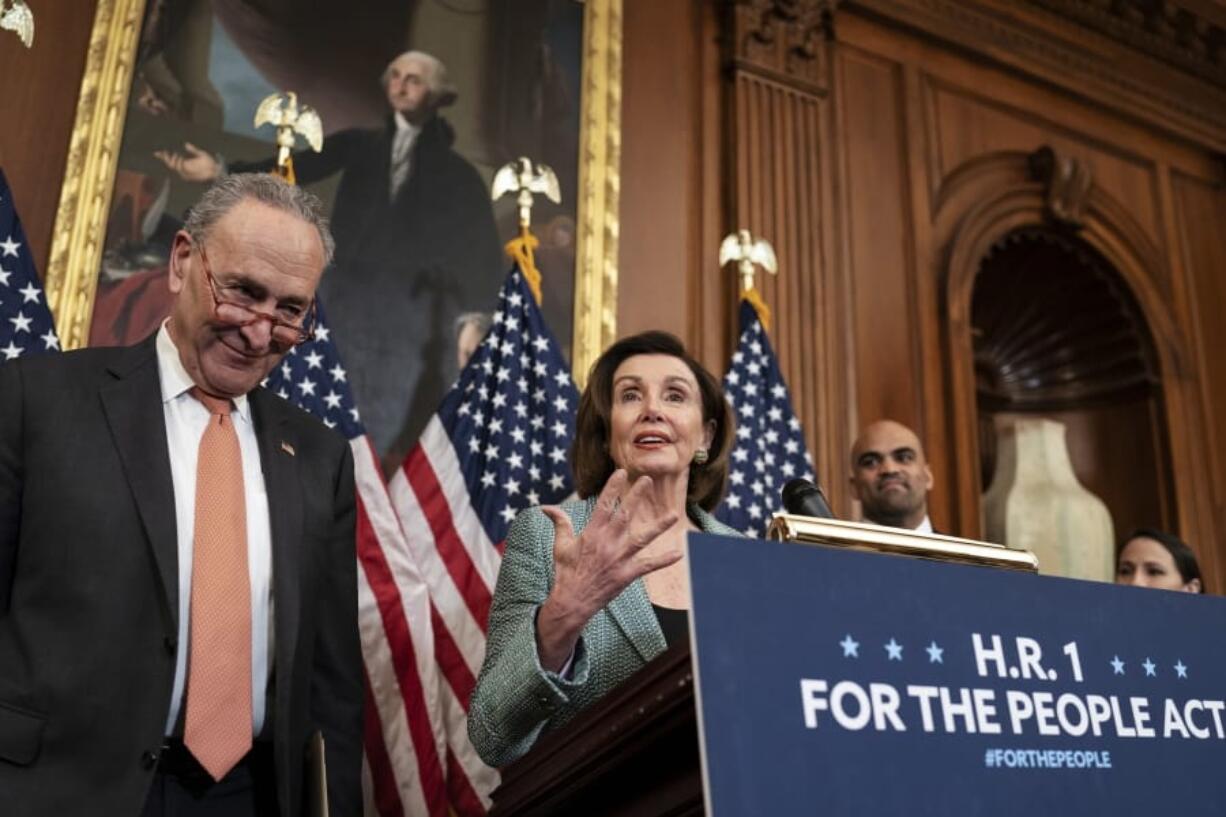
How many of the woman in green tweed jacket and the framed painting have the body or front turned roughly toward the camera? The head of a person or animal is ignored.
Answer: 2

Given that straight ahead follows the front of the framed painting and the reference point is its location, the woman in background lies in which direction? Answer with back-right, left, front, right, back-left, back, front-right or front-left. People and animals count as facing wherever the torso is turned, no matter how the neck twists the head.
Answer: left

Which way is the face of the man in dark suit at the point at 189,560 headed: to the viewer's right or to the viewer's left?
to the viewer's right

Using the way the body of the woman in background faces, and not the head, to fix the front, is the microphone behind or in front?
in front

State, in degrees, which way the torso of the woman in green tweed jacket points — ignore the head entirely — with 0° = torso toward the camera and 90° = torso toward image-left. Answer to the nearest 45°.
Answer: approximately 0°
